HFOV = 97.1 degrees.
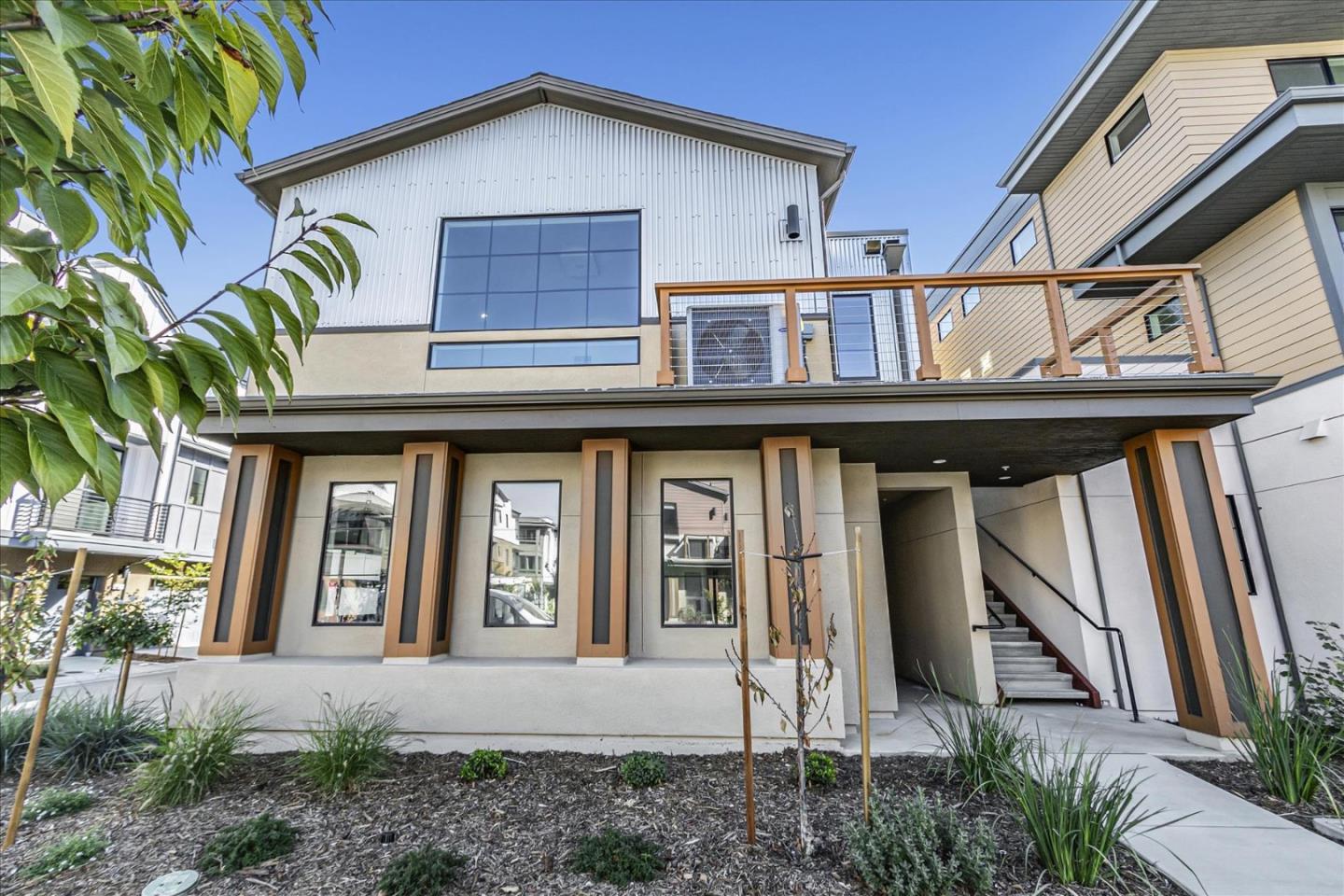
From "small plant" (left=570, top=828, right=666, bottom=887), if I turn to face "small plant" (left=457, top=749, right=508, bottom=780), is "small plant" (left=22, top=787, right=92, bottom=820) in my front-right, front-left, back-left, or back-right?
front-left

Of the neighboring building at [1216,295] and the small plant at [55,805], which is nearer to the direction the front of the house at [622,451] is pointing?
the small plant

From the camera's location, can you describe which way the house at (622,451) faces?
facing the viewer

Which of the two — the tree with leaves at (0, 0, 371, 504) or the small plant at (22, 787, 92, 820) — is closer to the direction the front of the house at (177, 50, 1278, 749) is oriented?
the tree with leaves

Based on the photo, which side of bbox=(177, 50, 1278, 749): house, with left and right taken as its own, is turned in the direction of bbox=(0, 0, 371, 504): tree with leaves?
front
